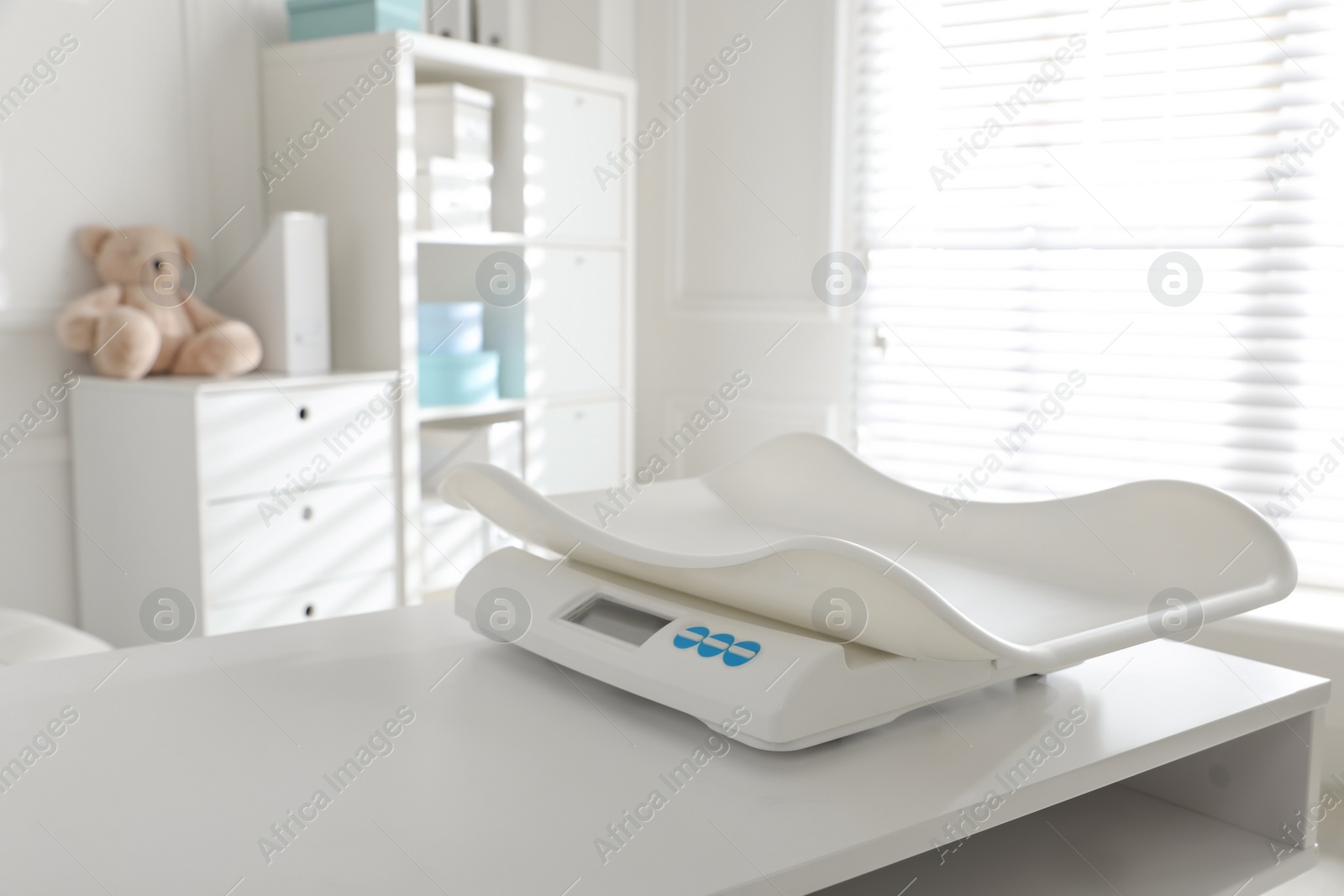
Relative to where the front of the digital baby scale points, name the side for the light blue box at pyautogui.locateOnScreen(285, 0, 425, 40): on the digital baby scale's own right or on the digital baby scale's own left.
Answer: on the digital baby scale's own right

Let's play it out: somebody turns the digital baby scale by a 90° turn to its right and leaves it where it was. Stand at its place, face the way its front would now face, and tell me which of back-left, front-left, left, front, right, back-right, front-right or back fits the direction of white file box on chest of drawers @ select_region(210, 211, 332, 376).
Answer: front

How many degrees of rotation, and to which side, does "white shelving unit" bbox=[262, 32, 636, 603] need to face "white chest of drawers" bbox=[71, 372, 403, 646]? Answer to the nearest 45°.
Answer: approximately 90° to its right

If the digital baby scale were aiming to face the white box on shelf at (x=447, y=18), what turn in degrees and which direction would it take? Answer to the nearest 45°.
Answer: approximately 90° to its right

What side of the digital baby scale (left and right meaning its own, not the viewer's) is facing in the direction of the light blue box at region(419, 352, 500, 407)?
right

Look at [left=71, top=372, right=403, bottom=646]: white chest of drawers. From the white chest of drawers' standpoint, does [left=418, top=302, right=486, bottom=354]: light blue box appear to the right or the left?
on its left

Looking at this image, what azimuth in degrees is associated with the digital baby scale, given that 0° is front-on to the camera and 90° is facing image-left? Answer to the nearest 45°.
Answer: approximately 45°

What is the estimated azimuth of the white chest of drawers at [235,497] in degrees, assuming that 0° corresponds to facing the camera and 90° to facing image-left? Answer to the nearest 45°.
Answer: approximately 315°
